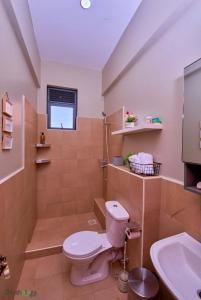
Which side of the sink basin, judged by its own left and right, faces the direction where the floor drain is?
right

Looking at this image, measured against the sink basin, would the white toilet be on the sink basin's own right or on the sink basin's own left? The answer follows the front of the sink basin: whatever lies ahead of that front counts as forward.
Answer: on the sink basin's own right

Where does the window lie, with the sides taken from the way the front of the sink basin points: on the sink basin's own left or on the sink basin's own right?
on the sink basin's own right

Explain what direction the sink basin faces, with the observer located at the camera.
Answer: facing the viewer and to the left of the viewer
